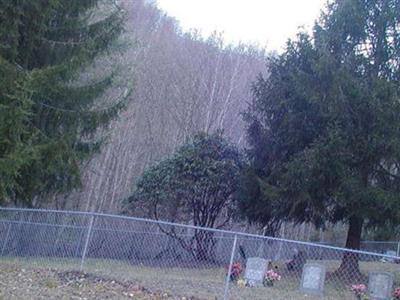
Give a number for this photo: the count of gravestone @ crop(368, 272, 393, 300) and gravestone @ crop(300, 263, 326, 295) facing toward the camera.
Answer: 2

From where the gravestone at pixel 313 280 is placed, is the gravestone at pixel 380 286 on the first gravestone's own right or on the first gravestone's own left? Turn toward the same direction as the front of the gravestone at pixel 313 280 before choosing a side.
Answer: on the first gravestone's own left

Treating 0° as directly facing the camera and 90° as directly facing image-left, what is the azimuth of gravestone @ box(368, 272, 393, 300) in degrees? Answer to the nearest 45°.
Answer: approximately 0°

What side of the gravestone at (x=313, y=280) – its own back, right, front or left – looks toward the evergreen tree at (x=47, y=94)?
right

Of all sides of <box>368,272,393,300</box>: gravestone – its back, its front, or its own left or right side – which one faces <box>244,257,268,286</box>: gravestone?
right

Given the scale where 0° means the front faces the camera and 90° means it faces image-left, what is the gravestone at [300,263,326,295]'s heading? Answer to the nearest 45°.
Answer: approximately 0°

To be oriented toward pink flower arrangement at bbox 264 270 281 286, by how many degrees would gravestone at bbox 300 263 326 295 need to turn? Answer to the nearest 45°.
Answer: approximately 90° to its right

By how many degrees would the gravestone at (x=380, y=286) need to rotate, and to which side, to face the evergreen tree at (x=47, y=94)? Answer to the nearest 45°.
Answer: approximately 90° to its right

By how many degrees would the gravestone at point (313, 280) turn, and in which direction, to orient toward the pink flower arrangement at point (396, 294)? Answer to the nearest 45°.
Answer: approximately 90° to its left
